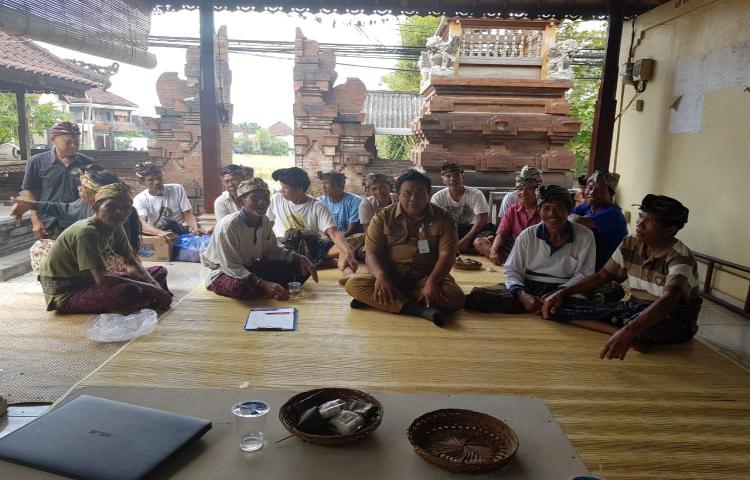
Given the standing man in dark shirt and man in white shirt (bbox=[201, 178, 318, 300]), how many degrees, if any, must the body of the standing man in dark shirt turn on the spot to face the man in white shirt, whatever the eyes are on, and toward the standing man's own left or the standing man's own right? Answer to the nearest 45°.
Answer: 0° — they already face them

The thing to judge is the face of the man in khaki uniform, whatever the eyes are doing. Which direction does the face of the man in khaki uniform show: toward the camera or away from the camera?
toward the camera

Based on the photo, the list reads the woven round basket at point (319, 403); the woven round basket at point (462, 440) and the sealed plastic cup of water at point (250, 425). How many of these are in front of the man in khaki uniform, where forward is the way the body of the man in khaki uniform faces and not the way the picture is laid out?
3

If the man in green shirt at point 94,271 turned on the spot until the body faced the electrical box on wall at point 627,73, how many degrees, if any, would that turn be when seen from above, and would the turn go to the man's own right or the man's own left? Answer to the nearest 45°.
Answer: approximately 45° to the man's own left

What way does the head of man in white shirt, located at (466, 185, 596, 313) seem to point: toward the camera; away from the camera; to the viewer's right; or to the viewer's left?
toward the camera

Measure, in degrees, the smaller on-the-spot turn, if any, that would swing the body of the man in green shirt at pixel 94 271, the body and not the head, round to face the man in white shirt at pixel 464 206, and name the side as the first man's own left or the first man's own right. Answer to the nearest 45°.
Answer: approximately 45° to the first man's own left

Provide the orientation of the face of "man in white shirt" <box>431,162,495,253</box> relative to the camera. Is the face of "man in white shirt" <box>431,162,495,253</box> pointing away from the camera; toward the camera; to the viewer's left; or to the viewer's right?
toward the camera

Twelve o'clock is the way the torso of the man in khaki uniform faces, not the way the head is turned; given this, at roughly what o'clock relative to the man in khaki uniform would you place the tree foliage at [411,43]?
The tree foliage is roughly at 6 o'clock from the man in khaki uniform.

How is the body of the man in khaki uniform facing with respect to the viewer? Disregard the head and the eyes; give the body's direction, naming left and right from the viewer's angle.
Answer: facing the viewer

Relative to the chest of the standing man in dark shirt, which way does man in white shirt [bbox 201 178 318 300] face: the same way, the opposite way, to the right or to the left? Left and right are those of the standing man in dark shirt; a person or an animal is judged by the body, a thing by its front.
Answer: the same way

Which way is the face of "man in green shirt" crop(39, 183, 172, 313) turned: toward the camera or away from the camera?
toward the camera

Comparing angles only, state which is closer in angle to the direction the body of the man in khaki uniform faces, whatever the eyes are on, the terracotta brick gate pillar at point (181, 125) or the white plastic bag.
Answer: the white plastic bag

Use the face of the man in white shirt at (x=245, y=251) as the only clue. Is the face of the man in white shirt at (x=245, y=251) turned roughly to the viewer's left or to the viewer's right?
to the viewer's right

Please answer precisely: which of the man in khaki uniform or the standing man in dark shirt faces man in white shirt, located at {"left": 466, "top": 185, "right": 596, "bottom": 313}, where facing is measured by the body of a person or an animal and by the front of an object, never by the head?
the standing man in dark shirt

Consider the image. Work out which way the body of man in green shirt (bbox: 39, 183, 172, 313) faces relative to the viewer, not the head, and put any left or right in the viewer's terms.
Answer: facing the viewer and to the right of the viewer

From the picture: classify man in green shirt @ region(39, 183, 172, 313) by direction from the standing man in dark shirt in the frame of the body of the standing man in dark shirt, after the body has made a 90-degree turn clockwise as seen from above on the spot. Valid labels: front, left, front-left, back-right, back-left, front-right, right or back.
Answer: front-left

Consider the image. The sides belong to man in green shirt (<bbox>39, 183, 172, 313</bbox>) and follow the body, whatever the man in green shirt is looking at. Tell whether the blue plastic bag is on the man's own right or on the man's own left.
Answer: on the man's own left
